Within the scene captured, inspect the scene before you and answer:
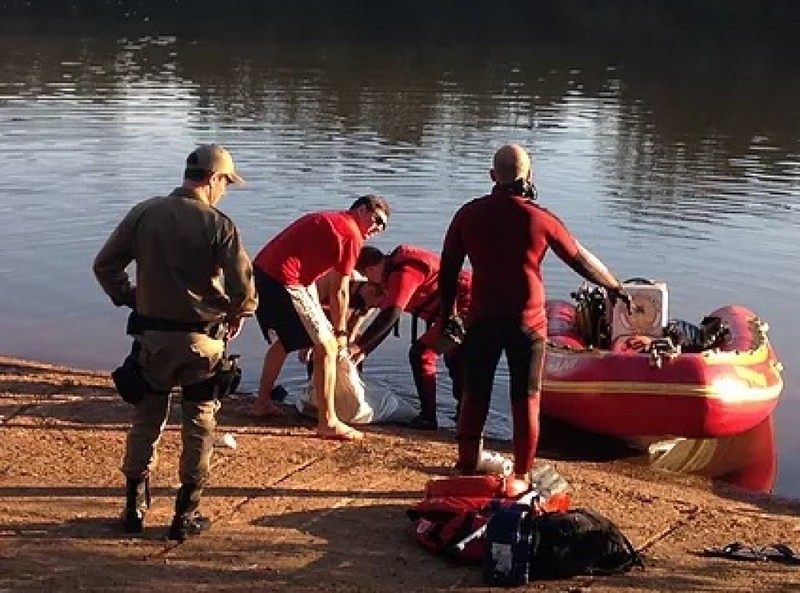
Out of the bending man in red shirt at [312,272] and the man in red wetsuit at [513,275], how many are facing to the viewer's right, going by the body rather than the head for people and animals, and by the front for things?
1

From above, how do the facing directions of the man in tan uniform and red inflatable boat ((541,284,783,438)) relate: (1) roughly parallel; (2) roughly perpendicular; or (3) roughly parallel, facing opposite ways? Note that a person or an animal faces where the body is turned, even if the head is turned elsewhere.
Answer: roughly perpendicular

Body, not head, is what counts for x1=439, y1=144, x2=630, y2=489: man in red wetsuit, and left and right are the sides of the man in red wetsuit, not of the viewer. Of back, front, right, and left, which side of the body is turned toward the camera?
back

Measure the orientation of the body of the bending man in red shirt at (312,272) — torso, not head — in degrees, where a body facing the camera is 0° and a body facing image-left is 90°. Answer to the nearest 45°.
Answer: approximately 270°

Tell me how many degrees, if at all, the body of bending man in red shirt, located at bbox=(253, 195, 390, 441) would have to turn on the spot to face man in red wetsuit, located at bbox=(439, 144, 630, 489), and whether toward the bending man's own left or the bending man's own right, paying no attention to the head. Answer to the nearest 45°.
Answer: approximately 45° to the bending man's own right

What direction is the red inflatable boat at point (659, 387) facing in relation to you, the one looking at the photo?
facing the viewer and to the right of the viewer

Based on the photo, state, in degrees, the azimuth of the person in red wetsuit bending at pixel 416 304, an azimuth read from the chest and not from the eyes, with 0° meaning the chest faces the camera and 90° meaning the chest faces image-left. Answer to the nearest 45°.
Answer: approximately 90°

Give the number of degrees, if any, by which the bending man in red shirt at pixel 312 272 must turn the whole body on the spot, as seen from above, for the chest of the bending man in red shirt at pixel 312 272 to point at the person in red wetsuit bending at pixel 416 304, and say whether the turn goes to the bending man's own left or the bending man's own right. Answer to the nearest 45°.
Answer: approximately 45° to the bending man's own left

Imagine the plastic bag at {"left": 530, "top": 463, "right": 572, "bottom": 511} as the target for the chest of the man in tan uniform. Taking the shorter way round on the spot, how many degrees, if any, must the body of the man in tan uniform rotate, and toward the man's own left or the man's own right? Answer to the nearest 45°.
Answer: approximately 45° to the man's own right

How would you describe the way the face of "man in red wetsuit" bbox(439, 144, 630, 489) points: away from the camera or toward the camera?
away from the camera

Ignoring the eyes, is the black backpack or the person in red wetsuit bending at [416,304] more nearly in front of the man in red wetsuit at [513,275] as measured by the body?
the person in red wetsuit bending

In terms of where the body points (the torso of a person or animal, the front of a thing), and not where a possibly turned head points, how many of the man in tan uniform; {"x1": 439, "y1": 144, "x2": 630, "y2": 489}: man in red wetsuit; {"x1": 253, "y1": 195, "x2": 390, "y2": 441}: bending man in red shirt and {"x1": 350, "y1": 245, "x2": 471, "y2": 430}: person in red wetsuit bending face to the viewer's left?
1
